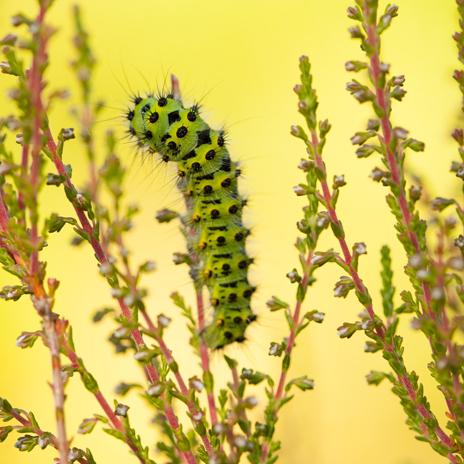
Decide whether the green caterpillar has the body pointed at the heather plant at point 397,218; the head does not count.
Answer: no

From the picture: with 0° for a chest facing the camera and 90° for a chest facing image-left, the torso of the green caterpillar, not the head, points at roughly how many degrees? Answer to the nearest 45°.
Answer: approximately 90°
